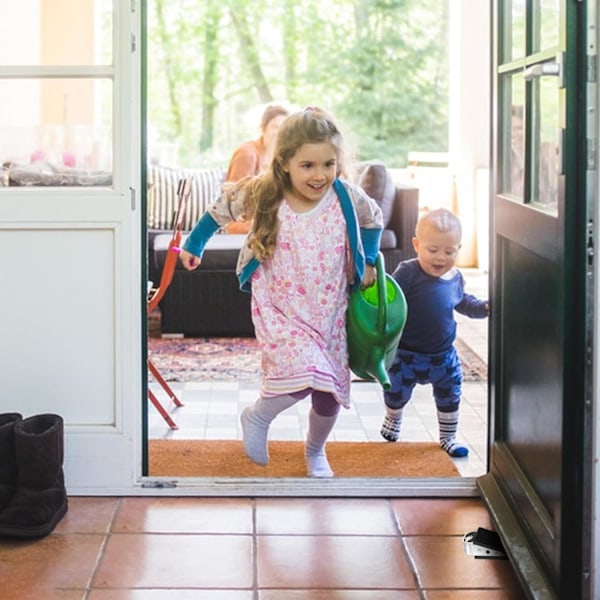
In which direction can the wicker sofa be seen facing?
toward the camera

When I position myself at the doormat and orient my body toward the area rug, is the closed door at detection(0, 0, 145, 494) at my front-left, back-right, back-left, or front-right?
back-left

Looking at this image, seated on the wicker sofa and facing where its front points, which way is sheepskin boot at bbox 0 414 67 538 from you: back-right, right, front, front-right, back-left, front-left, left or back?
front

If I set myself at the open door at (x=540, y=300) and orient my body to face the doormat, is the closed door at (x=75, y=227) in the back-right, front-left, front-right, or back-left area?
front-left

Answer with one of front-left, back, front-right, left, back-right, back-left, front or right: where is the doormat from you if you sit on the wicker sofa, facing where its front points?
front

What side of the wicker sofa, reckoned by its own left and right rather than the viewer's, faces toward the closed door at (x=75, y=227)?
front

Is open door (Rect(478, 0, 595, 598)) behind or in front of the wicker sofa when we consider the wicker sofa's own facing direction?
in front
